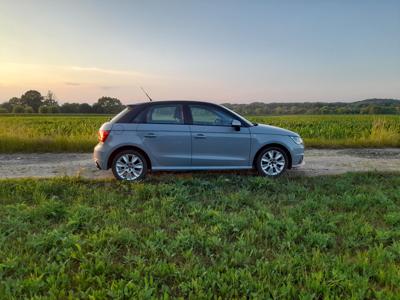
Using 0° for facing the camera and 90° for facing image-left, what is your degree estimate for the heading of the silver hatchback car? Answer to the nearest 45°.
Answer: approximately 270°
